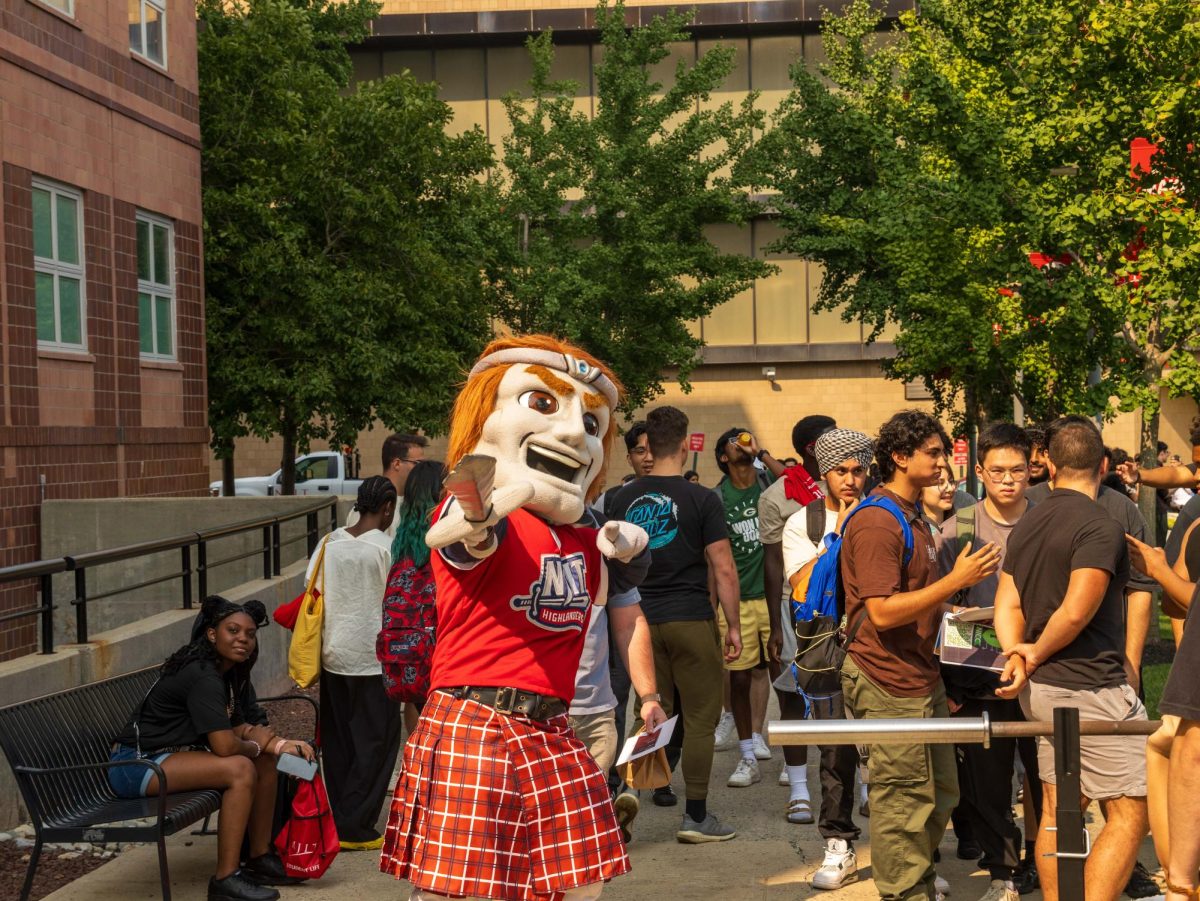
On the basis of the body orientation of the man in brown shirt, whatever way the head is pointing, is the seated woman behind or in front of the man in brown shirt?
behind

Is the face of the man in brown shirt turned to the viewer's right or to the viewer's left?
to the viewer's right

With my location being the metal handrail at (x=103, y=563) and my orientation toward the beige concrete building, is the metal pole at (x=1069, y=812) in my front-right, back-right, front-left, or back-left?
back-right

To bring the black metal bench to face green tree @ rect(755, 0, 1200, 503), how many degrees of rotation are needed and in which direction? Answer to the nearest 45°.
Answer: approximately 90° to its left

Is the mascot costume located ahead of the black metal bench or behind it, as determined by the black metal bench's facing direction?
ahead

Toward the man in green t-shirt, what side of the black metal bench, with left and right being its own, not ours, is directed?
left

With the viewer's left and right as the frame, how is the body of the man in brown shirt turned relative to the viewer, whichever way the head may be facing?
facing to the right of the viewer

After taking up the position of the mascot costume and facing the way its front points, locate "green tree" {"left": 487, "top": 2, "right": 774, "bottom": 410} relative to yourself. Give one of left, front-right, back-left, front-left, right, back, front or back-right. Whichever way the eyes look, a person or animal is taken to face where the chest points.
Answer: back-left
